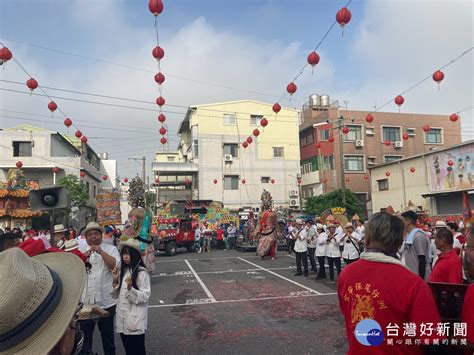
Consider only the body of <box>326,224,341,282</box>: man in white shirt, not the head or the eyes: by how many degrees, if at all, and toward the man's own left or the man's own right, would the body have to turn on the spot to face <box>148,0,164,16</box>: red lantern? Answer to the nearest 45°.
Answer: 0° — they already face it

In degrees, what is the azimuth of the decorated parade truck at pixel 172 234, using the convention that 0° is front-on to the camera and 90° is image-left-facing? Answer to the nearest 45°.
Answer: approximately 45°

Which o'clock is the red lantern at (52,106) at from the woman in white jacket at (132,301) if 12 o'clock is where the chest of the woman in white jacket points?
The red lantern is roughly at 4 o'clock from the woman in white jacket.

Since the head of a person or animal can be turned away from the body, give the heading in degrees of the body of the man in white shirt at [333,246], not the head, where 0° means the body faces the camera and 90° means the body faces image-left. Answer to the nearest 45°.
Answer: approximately 45°

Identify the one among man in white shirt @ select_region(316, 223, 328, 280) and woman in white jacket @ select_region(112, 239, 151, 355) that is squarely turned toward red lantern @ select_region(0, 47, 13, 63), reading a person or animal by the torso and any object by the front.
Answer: the man in white shirt

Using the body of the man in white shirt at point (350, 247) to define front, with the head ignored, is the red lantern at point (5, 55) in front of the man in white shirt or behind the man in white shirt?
in front

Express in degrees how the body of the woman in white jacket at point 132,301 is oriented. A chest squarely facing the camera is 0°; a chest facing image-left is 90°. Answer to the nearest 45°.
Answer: approximately 45°

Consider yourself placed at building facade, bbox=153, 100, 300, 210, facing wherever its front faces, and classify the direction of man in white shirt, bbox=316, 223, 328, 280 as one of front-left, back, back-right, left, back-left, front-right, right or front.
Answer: front

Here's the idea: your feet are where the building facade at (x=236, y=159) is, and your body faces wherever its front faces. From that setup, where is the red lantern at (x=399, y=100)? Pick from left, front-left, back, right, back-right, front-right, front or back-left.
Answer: left
